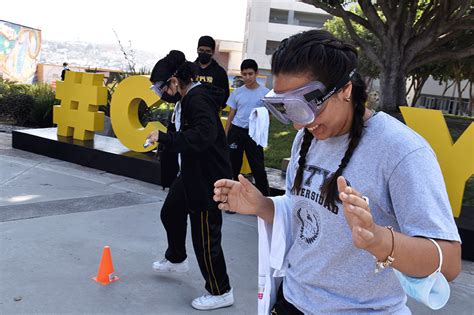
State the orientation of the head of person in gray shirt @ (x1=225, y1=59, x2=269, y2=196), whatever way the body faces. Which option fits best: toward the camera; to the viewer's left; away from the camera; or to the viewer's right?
toward the camera

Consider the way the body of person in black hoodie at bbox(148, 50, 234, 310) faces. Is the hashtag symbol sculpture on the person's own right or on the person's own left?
on the person's own right

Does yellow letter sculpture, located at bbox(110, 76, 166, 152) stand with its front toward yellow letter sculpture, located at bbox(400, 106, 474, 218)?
no

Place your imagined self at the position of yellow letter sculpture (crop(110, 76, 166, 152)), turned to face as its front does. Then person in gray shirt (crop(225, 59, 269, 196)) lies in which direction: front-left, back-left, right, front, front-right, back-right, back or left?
left

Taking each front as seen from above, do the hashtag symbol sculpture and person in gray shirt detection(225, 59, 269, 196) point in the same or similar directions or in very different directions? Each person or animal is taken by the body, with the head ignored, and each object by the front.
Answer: same or similar directions

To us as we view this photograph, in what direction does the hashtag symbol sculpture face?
facing the viewer and to the left of the viewer

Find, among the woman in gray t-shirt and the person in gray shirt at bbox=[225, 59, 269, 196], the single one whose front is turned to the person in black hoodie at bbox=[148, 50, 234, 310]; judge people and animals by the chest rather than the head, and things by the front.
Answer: the person in gray shirt

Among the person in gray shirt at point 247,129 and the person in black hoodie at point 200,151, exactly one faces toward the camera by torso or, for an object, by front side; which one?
the person in gray shirt

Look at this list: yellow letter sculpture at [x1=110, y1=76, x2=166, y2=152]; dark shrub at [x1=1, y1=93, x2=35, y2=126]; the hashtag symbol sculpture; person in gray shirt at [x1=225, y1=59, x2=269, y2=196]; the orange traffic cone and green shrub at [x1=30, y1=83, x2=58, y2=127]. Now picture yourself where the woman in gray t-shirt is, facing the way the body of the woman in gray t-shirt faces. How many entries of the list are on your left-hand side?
0

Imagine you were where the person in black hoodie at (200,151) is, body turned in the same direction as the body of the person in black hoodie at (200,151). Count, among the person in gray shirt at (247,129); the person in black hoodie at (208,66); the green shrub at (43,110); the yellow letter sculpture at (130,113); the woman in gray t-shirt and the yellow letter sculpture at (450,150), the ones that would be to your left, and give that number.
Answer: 1

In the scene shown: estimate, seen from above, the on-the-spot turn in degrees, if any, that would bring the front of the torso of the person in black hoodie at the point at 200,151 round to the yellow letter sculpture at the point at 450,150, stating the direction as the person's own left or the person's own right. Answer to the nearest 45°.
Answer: approximately 135° to the person's own right

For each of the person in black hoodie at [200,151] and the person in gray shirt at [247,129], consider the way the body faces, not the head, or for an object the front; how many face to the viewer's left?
1

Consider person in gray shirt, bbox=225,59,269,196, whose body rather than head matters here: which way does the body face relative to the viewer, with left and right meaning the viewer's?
facing the viewer

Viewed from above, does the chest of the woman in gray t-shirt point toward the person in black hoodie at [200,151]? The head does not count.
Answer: no

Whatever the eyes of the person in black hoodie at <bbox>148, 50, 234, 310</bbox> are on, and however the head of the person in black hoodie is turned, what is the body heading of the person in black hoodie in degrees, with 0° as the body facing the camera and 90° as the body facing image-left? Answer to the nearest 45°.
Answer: approximately 90°

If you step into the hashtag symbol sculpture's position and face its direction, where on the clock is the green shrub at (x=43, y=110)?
The green shrub is roughly at 4 o'clock from the hashtag symbol sculpture.

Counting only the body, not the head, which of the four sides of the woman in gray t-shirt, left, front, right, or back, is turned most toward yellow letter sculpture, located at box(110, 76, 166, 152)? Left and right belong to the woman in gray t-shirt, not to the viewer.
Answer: right

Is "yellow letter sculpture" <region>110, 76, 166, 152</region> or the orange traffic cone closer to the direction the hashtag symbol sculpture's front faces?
the orange traffic cone

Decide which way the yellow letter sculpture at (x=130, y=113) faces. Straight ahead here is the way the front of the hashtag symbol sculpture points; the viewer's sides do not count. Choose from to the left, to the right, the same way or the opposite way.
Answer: the same way

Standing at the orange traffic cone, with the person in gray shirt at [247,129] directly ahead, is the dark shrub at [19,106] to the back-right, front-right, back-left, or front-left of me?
front-left
